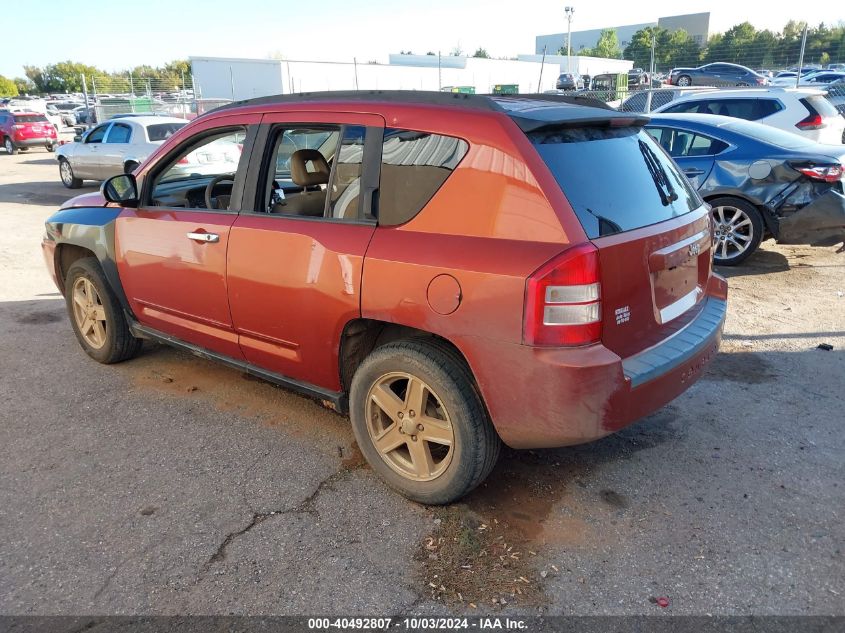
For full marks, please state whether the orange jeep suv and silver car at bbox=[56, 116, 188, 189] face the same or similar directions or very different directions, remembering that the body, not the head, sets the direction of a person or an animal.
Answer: same or similar directions

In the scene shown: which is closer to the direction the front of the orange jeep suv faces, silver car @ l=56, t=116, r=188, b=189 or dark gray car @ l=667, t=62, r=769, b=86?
the silver car

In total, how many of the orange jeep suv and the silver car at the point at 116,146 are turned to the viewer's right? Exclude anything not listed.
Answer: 0

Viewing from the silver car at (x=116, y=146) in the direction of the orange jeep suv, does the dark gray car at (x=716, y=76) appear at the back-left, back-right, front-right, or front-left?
back-left

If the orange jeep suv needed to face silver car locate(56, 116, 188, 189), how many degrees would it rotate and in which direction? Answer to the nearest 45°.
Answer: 0° — it already faces it

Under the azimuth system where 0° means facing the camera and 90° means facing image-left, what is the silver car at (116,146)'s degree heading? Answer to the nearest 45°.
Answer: approximately 135°

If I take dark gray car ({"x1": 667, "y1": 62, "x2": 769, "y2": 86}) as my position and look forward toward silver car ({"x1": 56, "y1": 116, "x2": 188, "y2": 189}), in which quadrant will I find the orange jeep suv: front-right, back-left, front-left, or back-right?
front-left

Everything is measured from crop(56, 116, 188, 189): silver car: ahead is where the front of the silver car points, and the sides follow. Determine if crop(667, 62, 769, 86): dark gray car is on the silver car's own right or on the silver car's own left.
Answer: on the silver car's own right

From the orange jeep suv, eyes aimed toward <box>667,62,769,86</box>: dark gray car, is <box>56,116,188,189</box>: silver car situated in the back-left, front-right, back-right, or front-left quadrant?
front-left

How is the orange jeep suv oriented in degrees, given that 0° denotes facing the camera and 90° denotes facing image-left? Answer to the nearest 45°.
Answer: approximately 135°

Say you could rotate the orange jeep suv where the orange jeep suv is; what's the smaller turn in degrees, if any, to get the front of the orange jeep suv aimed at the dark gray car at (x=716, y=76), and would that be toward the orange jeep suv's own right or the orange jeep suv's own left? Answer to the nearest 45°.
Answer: approximately 90° to the orange jeep suv's own right
